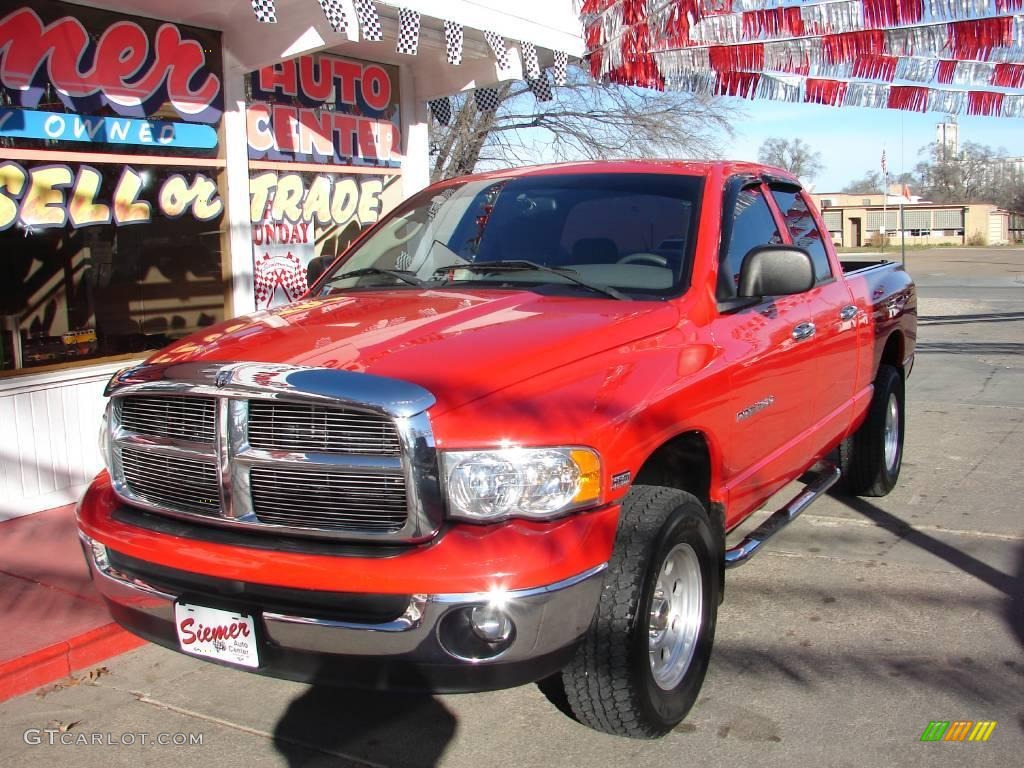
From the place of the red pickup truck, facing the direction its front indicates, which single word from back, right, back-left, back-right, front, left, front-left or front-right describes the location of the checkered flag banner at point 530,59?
back-right

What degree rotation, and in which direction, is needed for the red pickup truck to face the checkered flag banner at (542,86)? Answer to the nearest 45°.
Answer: approximately 135° to its right

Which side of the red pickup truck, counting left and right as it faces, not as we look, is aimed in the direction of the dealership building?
right

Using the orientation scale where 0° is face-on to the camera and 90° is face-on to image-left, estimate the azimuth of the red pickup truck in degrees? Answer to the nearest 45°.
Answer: approximately 45°

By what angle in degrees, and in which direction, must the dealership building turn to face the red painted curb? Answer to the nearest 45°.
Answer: approximately 45° to its right

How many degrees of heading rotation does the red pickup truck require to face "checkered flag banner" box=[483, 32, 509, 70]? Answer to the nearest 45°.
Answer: approximately 135° to its right

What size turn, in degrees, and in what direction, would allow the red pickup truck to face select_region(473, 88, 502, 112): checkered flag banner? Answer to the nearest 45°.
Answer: approximately 135° to its right

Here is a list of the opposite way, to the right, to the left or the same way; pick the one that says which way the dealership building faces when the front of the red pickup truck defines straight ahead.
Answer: to the left

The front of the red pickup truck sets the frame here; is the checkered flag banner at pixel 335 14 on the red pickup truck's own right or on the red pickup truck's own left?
on the red pickup truck's own right
